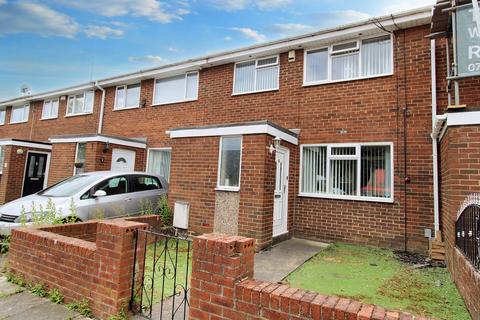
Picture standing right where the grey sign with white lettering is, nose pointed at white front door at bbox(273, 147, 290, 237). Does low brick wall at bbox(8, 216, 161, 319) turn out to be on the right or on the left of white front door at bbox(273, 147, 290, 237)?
left

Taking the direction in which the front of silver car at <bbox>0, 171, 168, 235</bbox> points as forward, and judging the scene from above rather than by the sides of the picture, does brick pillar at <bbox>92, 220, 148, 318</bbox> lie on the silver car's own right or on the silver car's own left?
on the silver car's own left

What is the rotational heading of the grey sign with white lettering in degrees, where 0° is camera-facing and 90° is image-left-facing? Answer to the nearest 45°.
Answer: approximately 0°

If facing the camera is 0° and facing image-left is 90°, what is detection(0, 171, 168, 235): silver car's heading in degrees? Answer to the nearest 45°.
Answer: approximately 45°

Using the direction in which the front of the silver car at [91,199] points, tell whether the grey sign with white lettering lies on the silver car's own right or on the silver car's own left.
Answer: on the silver car's own left

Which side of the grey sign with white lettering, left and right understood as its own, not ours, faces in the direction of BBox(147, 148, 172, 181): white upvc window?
right

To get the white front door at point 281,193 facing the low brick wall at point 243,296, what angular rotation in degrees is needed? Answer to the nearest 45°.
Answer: approximately 45° to its right

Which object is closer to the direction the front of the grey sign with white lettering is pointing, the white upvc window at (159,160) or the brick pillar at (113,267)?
the brick pillar
